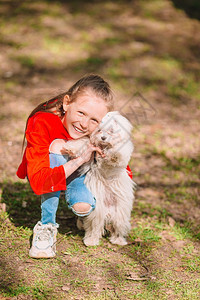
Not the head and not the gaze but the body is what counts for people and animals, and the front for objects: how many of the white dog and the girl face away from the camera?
0

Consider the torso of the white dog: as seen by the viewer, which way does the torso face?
toward the camera

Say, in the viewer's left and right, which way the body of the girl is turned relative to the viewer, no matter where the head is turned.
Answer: facing the viewer and to the right of the viewer
